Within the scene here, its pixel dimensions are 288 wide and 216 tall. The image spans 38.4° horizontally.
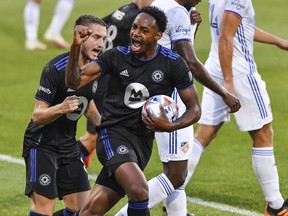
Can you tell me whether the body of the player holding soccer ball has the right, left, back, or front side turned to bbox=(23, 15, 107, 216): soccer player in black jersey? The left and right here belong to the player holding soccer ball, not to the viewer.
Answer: right

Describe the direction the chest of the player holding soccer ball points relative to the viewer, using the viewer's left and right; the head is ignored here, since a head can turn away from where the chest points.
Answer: facing the viewer

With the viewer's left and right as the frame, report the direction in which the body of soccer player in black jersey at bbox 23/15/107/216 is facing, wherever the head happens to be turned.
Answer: facing the viewer and to the right of the viewer

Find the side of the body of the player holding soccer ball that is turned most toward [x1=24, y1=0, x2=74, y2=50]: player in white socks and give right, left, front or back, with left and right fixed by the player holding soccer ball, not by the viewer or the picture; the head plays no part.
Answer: back

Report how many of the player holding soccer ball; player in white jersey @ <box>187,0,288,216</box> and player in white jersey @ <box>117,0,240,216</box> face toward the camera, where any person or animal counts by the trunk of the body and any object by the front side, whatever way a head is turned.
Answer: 1

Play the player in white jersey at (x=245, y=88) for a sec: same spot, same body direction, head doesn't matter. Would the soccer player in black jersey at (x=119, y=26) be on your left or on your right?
on your left

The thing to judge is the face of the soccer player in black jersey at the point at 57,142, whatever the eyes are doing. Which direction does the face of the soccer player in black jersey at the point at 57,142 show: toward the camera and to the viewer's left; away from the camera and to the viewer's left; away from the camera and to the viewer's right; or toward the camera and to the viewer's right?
toward the camera and to the viewer's right

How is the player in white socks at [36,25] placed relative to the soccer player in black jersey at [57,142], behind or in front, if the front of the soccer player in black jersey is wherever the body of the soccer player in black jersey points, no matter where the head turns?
behind
